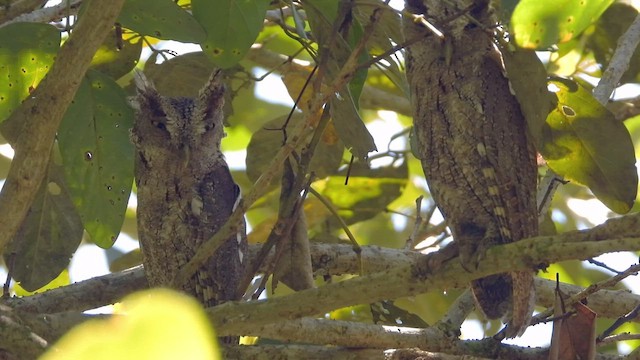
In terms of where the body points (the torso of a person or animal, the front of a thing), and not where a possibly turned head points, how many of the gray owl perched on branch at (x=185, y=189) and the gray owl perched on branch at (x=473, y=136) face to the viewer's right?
0

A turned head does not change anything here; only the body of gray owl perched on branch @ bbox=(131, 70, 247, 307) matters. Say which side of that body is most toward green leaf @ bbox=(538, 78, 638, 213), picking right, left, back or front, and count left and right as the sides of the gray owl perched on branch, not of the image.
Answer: left

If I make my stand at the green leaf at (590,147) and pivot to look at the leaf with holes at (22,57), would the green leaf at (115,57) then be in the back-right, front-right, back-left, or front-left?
front-right

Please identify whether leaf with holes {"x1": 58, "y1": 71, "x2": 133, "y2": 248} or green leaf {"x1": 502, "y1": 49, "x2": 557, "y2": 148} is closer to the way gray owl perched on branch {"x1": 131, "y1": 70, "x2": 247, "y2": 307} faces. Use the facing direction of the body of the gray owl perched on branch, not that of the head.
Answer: the leaf with holes

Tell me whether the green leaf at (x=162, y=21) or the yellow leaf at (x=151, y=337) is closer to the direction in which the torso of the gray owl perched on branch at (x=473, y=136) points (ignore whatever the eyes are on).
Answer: the green leaf

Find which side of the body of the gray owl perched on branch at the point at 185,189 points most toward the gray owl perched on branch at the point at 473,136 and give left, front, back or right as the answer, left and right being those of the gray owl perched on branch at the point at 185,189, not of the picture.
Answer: left

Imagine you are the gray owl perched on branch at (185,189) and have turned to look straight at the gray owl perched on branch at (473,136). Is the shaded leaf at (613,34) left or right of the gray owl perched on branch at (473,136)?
left

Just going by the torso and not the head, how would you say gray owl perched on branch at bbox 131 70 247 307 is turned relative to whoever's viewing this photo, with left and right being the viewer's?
facing the viewer and to the left of the viewer

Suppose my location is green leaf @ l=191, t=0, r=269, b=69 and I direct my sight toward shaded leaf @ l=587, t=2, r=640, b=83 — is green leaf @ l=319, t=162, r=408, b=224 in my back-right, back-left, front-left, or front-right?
front-left

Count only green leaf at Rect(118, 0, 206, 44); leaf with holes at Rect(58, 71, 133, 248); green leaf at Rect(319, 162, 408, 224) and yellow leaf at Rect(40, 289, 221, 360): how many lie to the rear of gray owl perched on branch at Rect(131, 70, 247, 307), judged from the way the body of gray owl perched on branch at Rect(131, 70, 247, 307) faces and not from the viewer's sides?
1
